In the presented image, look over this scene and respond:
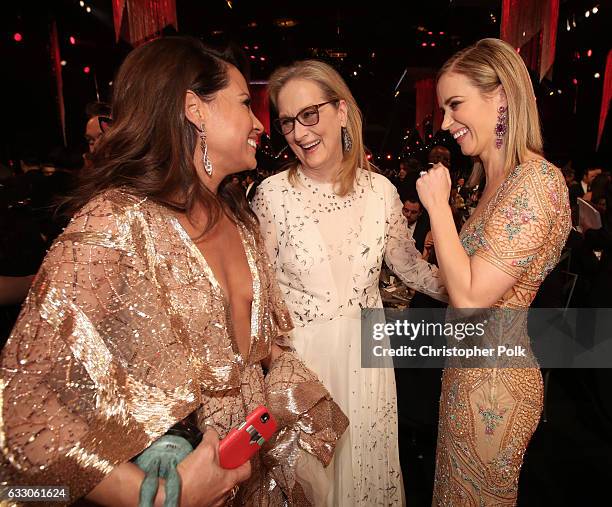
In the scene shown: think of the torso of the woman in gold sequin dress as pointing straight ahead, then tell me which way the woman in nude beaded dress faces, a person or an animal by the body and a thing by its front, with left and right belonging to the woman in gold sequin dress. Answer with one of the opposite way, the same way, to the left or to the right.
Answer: the opposite way

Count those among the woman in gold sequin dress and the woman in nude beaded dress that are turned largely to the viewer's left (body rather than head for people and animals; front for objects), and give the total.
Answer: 1

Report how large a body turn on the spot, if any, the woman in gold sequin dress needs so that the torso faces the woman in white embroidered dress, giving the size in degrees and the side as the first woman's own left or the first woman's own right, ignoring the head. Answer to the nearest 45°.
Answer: approximately 90° to the first woman's own left

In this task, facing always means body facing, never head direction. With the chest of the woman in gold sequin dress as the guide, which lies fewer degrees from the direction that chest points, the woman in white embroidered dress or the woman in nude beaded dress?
the woman in nude beaded dress

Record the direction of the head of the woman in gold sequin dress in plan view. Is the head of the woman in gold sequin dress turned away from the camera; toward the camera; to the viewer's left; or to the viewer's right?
to the viewer's right

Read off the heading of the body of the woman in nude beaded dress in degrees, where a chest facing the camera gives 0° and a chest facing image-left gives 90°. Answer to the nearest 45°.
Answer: approximately 90°

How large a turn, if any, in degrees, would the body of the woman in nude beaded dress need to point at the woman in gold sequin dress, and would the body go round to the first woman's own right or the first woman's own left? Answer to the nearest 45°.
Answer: approximately 45° to the first woman's own left

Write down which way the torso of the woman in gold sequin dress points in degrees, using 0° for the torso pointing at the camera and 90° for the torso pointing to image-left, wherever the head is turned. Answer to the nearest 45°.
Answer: approximately 315°
